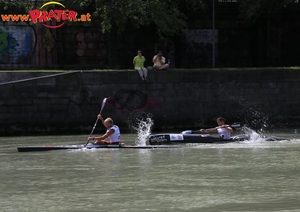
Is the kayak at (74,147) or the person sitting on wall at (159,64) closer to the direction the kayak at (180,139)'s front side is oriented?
the kayak

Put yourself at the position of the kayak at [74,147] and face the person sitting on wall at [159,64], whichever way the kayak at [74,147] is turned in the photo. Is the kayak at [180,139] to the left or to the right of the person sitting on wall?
right

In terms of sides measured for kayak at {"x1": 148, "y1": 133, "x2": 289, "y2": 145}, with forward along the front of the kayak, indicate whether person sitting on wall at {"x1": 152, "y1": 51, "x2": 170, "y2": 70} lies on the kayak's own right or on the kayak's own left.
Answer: on the kayak's own right

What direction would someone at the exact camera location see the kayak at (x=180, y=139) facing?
facing to the left of the viewer
